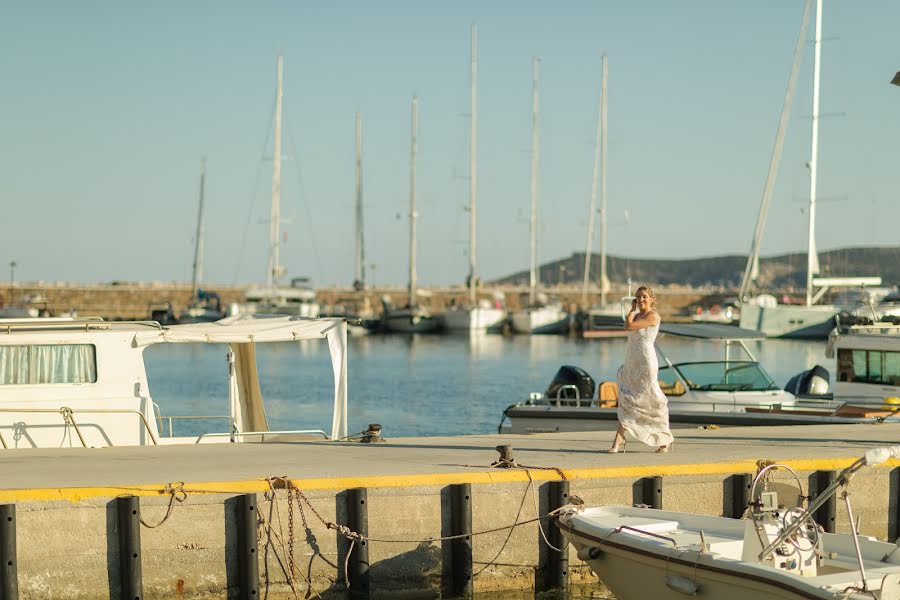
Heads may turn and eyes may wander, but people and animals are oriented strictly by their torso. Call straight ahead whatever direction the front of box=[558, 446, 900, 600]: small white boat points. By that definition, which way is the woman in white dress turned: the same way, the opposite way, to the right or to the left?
to the left

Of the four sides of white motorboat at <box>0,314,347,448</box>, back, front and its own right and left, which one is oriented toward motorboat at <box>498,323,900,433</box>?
back

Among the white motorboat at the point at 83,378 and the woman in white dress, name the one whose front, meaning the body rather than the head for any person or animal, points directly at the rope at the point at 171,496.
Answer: the woman in white dress

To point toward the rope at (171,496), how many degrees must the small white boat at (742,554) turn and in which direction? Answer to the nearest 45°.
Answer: approximately 45° to its left

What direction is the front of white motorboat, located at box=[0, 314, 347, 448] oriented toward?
to the viewer's left

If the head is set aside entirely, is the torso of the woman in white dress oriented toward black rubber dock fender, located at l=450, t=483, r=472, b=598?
yes

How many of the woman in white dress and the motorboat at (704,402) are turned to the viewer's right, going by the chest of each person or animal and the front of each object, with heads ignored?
1

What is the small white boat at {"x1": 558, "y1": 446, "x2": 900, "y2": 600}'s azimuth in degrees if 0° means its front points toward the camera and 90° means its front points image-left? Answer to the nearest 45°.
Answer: approximately 135°

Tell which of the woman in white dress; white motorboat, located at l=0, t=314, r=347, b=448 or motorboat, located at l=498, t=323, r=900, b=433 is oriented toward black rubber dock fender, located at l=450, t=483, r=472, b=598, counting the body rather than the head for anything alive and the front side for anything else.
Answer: the woman in white dress

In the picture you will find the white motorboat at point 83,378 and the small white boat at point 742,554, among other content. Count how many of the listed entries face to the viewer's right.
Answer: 0

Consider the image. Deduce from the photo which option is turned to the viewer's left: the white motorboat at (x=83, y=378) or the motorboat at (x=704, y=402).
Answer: the white motorboat

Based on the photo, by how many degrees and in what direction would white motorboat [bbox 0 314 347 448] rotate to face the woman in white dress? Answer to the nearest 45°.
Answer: approximately 135° to its left

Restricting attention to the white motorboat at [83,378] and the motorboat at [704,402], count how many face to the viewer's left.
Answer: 1

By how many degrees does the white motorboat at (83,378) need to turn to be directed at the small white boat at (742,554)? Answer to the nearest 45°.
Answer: approximately 135° to its left

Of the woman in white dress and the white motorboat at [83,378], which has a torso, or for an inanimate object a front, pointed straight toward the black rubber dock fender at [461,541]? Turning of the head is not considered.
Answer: the woman in white dress

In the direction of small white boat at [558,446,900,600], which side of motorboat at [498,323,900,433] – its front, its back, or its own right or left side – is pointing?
right

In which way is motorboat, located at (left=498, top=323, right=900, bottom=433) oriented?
to the viewer's right

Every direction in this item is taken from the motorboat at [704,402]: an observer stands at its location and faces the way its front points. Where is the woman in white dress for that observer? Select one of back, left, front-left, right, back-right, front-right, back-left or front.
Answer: right
